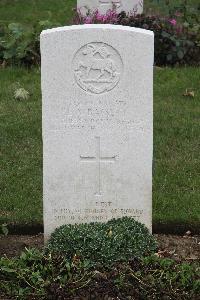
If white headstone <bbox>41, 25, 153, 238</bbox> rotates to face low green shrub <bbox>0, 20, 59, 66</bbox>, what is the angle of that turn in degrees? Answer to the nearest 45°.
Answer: approximately 180°

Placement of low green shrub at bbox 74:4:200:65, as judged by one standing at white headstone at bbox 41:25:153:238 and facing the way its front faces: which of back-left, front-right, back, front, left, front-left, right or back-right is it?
back

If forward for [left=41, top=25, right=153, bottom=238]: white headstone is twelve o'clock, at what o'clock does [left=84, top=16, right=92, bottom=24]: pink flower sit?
The pink flower is roughly at 6 o'clock from the white headstone.

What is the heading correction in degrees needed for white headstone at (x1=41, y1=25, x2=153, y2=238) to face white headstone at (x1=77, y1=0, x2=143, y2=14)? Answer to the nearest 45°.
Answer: approximately 180°

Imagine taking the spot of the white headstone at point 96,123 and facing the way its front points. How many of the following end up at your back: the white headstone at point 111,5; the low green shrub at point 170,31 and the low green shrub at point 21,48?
3

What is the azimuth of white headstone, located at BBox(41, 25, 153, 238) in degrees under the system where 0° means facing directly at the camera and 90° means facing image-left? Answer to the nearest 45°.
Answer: approximately 0°
